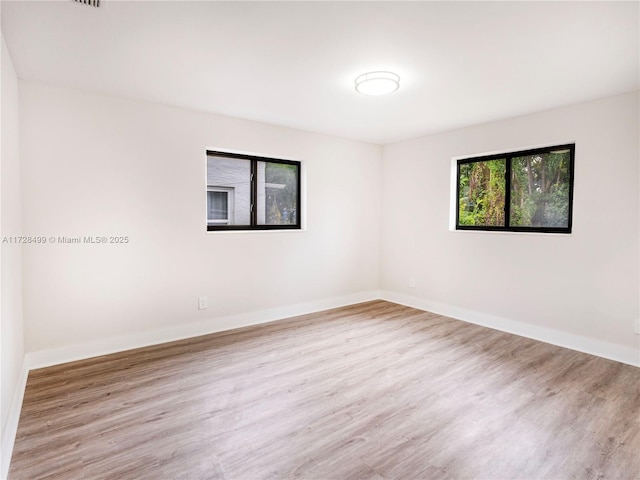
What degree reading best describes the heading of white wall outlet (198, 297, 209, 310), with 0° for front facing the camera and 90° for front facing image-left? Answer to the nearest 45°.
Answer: approximately 0°
